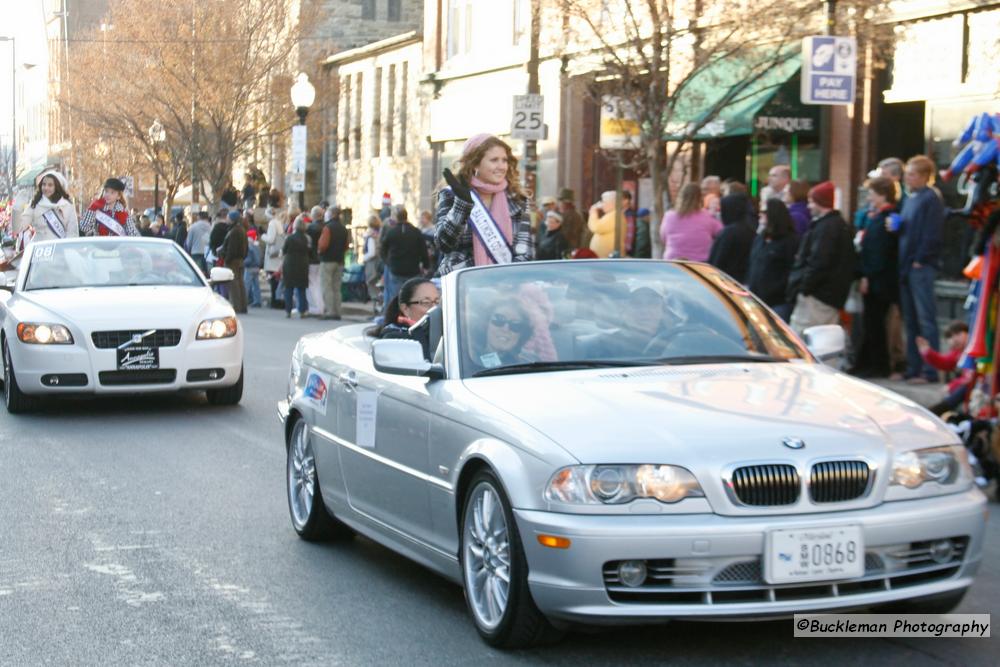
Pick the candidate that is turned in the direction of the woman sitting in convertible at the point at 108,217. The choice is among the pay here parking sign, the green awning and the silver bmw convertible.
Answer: the green awning

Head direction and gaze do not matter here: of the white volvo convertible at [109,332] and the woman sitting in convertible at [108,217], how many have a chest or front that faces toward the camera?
2

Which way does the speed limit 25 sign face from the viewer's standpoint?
toward the camera

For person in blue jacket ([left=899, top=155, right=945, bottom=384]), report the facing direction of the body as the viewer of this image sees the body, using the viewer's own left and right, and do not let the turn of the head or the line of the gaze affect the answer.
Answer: facing to the left of the viewer

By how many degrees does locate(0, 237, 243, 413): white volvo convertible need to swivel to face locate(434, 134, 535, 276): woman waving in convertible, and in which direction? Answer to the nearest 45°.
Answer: approximately 45° to its left

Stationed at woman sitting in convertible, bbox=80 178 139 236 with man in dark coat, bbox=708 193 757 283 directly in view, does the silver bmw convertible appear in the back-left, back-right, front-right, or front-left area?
front-right

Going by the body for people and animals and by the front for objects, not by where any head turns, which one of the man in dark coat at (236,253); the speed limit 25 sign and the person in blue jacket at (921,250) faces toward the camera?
the speed limit 25 sign

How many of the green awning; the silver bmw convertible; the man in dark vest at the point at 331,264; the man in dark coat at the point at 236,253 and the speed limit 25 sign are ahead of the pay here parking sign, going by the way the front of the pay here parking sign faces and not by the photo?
1

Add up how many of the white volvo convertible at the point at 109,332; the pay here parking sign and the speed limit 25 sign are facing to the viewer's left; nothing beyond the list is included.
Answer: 0

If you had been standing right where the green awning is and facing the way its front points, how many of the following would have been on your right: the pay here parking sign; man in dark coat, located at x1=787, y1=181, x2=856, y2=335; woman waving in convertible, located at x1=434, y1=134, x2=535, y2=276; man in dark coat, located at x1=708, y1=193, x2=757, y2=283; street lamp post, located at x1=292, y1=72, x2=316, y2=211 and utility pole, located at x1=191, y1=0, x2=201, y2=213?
2

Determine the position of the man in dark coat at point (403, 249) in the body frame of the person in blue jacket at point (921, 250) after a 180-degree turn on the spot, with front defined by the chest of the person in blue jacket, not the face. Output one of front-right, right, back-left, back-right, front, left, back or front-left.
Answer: back-left

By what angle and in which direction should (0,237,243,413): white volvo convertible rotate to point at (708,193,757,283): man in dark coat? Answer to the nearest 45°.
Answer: approximately 90° to its left

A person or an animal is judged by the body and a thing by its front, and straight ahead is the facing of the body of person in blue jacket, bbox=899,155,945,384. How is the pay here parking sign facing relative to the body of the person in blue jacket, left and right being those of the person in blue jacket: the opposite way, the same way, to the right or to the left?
to the left

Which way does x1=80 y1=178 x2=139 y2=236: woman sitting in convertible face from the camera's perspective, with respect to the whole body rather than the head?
toward the camera

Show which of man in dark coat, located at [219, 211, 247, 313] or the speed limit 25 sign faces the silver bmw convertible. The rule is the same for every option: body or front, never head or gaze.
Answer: the speed limit 25 sign

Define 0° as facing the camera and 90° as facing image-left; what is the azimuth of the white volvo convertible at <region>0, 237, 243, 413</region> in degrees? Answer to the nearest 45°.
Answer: approximately 0°
